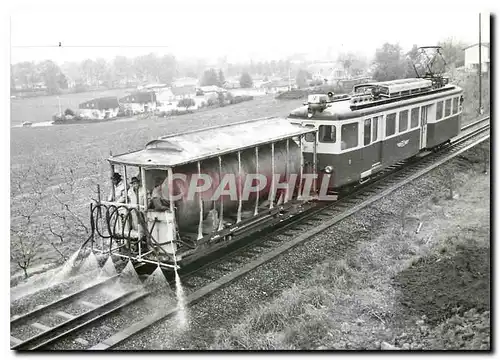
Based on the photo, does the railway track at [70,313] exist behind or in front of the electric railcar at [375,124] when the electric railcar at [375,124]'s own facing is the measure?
in front

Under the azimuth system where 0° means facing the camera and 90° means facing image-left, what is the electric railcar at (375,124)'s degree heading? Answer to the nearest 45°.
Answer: approximately 45°

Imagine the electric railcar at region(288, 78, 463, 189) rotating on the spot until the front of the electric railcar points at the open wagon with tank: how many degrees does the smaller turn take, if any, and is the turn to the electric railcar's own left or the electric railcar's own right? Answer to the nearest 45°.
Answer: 0° — it already faces it
